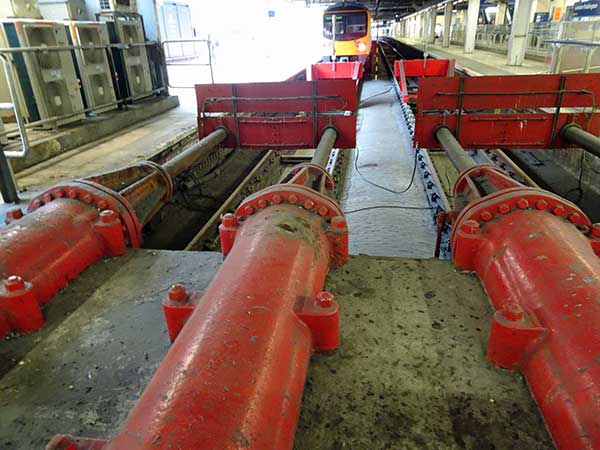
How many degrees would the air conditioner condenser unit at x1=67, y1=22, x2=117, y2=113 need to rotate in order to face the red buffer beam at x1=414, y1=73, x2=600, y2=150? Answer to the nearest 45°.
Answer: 0° — it already faces it

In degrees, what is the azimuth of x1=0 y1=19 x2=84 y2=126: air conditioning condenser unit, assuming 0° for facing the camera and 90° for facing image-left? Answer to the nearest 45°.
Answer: approximately 315°

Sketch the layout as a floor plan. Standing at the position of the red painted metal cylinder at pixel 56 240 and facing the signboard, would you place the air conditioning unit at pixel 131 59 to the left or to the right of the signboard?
left

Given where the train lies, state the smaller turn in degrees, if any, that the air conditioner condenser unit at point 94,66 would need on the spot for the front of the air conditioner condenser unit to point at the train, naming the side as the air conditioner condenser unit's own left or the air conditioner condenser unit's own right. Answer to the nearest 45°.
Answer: approximately 90° to the air conditioner condenser unit's own left

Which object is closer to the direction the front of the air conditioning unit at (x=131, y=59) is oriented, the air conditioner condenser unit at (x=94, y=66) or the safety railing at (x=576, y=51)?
the safety railing

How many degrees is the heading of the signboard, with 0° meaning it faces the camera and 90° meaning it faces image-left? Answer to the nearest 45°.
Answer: approximately 0°

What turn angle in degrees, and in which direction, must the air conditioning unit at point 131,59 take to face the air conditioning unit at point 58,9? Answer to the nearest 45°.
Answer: approximately 135° to its right

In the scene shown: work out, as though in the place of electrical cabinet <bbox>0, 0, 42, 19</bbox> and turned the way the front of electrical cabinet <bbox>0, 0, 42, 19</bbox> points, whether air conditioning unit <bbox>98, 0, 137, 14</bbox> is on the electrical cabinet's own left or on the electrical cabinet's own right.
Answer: on the electrical cabinet's own left

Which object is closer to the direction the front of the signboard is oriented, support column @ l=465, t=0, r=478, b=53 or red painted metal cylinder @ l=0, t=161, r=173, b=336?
the red painted metal cylinder

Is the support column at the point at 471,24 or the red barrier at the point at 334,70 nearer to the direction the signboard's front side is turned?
the red barrier

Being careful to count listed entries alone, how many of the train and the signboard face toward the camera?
2

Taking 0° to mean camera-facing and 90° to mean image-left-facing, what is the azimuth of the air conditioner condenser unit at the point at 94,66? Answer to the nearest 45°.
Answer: approximately 315°

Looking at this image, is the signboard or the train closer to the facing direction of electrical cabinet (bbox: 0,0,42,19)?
the signboard

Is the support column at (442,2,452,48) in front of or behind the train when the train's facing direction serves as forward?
behind

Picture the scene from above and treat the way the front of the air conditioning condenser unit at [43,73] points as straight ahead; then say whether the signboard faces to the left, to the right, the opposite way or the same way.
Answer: to the right
